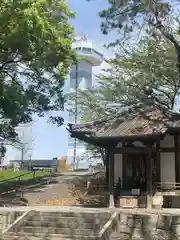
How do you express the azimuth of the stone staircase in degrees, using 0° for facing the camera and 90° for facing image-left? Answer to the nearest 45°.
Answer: approximately 0°

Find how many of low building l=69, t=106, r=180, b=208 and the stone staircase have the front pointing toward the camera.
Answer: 2

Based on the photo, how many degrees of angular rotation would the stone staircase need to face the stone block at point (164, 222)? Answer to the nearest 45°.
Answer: approximately 90° to its left

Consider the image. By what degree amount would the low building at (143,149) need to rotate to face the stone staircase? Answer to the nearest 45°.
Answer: approximately 45° to its right

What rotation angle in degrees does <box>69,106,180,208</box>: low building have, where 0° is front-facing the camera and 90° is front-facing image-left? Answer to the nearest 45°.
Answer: approximately 0°

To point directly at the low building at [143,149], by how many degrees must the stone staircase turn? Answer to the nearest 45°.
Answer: approximately 135° to its left

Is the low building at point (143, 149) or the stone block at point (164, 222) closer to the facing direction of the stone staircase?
the stone block
